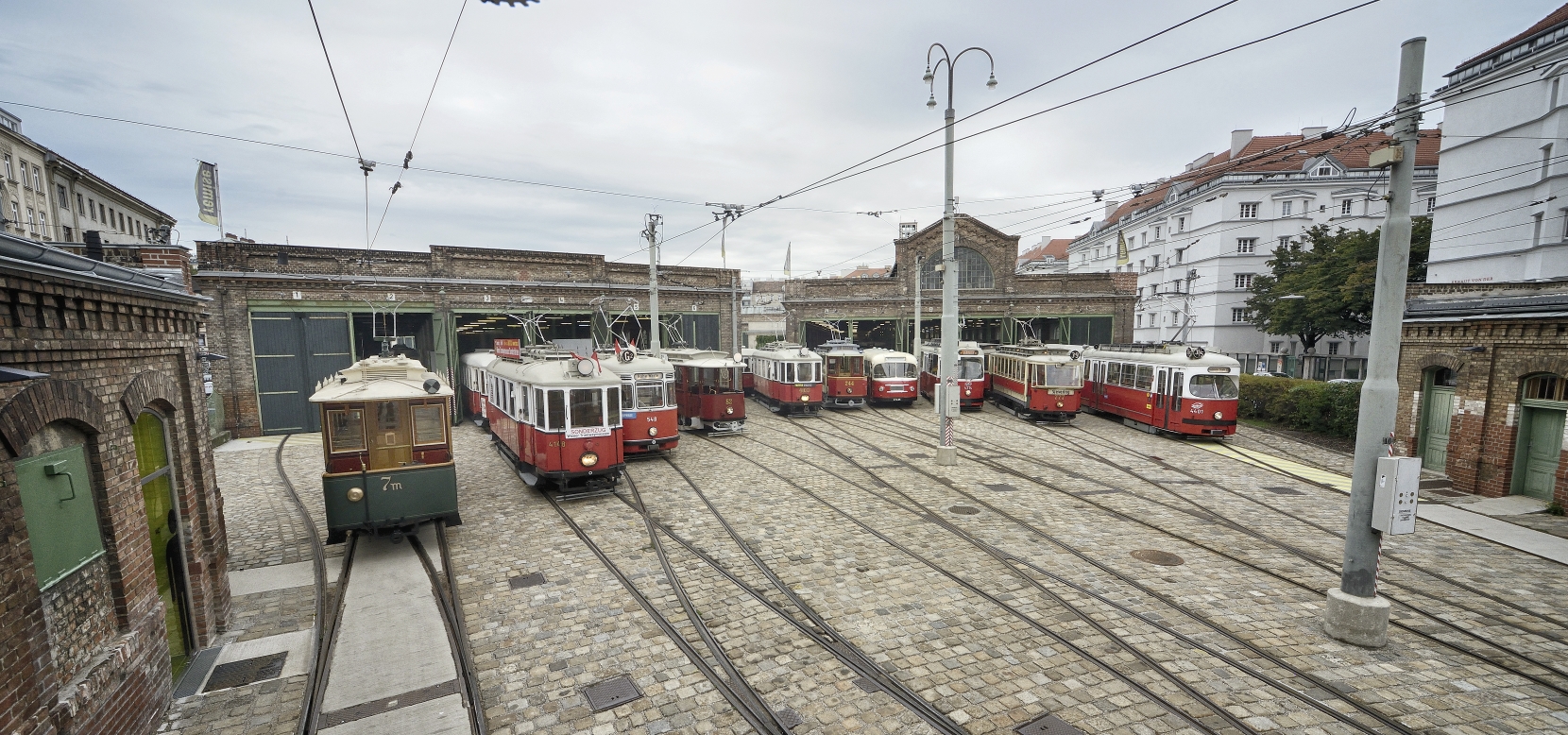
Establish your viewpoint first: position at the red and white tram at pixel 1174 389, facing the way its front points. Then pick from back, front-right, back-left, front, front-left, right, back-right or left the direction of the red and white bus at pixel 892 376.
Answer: back-right

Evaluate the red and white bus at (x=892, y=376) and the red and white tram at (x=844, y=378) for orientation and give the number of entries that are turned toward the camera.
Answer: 2

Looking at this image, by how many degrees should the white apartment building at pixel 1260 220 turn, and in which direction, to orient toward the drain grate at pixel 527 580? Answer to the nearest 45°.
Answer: approximately 45° to its left

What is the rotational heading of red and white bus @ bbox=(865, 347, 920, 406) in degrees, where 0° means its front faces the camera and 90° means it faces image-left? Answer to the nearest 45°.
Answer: approximately 0°

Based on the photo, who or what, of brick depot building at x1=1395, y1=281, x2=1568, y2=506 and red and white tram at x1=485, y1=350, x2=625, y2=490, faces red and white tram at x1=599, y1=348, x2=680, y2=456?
the brick depot building

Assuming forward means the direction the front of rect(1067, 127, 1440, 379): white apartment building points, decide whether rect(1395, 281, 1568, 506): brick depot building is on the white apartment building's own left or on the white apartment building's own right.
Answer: on the white apartment building's own left

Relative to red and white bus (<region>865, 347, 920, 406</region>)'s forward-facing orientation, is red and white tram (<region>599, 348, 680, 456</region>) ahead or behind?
ahead

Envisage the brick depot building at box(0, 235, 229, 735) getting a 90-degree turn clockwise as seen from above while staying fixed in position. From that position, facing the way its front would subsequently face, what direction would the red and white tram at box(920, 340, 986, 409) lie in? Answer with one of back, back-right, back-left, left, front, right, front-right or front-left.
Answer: back-left

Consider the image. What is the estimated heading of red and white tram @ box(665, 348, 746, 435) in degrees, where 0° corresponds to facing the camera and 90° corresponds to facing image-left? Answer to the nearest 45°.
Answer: approximately 315°

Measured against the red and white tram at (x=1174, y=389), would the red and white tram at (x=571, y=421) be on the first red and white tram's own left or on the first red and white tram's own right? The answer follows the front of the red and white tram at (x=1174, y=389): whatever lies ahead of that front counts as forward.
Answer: on the first red and white tram's own right

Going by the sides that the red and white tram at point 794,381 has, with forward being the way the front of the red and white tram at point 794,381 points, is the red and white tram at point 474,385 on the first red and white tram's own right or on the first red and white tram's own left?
on the first red and white tram's own right

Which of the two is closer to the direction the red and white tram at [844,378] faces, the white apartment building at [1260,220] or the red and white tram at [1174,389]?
the red and white tram

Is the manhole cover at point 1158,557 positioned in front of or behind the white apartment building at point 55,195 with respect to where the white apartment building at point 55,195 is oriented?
in front

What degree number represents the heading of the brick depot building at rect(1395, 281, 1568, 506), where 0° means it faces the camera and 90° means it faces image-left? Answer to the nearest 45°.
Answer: approximately 45°

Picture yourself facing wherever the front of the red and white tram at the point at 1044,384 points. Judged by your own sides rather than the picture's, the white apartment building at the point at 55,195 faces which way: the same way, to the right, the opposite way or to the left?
to the left

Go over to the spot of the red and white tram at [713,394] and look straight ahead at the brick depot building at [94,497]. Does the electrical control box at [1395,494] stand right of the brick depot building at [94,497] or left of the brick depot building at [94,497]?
left
